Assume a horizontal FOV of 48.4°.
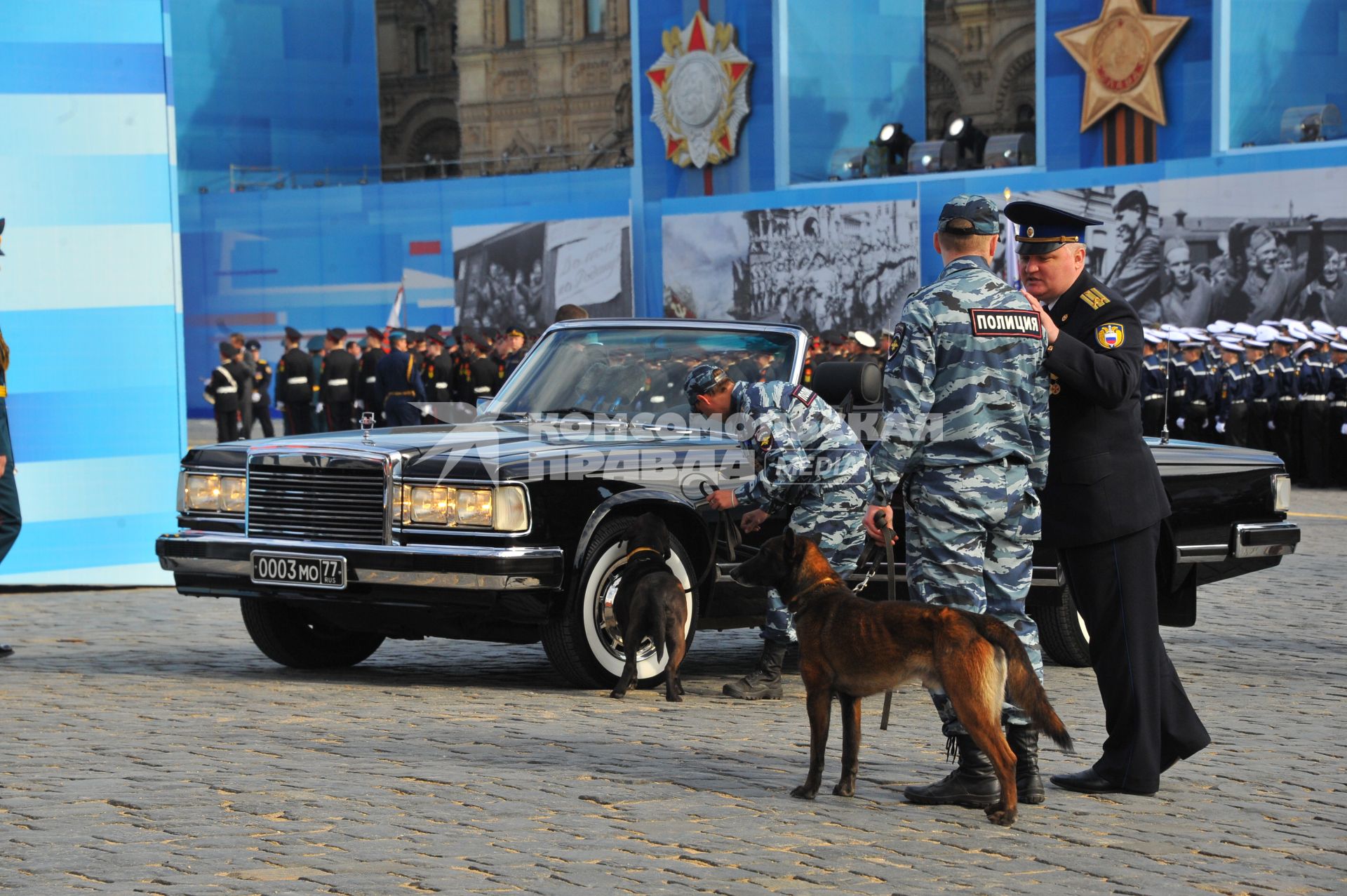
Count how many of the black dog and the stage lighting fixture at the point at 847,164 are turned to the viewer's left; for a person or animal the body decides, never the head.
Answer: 0

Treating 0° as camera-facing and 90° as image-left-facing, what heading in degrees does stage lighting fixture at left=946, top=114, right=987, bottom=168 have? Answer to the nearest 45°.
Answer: approximately 45°

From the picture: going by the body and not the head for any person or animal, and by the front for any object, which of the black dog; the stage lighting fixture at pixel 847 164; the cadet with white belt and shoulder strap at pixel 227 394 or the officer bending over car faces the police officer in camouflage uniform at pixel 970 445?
the stage lighting fixture

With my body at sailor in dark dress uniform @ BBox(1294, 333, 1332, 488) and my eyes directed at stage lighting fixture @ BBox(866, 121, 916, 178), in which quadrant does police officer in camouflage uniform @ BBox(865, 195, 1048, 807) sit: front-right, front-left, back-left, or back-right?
back-left

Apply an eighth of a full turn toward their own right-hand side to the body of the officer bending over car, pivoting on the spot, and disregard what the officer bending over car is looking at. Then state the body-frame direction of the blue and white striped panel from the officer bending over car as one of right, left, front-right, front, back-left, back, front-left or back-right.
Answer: front

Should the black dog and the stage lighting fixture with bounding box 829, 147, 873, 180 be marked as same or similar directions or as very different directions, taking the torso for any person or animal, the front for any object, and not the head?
very different directions

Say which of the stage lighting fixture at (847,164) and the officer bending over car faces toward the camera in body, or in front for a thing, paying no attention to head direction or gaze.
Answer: the stage lighting fixture

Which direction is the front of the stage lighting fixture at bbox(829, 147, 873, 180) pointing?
toward the camera

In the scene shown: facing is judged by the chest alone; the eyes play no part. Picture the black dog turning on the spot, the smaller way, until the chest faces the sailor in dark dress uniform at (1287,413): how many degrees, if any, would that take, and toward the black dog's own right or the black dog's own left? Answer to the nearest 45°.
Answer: approximately 45° to the black dog's own right

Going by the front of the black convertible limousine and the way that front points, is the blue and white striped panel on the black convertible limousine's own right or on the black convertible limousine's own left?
on the black convertible limousine's own right

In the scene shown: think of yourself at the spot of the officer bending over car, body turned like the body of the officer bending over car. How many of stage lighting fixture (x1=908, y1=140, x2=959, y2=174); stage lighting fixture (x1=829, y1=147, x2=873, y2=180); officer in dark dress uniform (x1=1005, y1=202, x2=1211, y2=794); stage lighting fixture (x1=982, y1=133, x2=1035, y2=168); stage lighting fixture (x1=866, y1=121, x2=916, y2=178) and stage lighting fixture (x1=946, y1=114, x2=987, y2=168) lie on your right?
5
